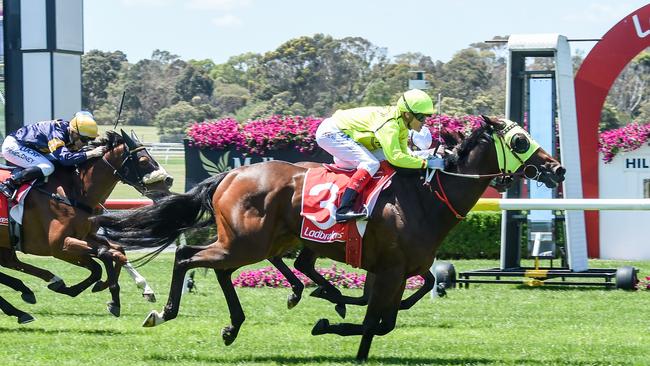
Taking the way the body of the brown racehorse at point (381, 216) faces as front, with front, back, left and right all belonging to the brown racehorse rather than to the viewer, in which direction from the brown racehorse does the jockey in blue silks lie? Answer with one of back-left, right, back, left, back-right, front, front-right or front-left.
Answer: back-left

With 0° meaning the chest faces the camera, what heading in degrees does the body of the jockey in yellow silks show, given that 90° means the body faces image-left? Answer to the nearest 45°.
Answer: approximately 270°

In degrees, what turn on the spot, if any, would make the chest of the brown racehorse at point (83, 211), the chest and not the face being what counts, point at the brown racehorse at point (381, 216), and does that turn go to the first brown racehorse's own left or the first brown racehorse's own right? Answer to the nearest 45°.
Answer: approximately 45° to the first brown racehorse's own right

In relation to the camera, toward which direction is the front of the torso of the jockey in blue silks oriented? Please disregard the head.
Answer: to the viewer's right

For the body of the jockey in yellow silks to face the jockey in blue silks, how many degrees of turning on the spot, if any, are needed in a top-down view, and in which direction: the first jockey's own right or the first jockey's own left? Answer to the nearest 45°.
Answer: approximately 135° to the first jockey's own left

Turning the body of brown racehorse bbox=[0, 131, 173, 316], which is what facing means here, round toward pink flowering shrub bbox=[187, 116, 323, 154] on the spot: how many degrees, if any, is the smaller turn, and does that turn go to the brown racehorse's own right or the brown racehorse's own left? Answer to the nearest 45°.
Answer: approximately 90° to the brown racehorse's own left

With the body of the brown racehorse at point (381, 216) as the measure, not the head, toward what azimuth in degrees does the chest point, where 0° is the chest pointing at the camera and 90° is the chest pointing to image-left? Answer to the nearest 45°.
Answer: approximately 270°

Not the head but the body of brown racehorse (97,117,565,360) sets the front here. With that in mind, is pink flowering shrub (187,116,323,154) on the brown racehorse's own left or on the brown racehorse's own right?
on the brown racehorse's own left

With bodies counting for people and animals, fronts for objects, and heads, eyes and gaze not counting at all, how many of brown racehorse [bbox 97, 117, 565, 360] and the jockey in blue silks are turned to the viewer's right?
2

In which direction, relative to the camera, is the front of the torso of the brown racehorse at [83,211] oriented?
to the viewer's right
